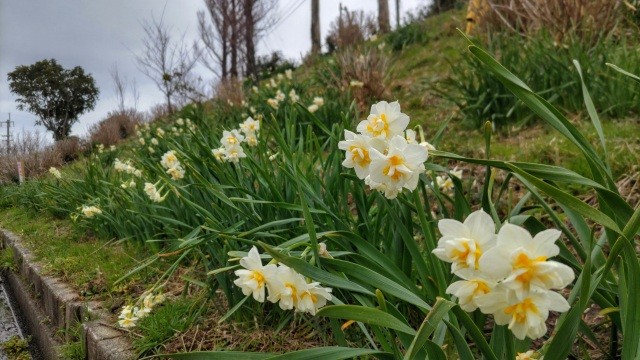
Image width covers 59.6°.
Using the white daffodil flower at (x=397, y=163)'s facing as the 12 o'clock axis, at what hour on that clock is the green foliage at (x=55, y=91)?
The green foliage is roughly at 5 o'clock from the white daffodil flower.

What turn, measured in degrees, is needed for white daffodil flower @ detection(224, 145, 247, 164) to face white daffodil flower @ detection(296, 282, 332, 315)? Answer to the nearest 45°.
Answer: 0° — it already faces it

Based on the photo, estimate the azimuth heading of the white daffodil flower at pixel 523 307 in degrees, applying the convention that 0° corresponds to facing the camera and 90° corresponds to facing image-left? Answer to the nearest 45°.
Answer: approximately 0°

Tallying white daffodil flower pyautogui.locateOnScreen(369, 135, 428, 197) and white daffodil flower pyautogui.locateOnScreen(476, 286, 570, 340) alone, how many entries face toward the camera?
2
